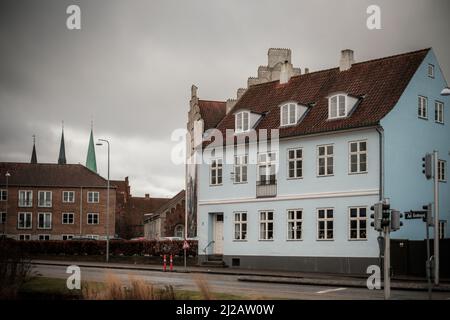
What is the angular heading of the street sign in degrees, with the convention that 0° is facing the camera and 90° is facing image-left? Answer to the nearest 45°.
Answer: approximately 0°

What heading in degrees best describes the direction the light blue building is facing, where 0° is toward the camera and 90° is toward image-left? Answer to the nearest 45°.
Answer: approximately 45°

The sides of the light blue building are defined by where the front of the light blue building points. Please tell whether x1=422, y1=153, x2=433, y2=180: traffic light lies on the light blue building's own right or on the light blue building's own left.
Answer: on the light blue building's own left

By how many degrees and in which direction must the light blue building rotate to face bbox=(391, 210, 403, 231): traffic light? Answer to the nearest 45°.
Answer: approximately 45° to its left
